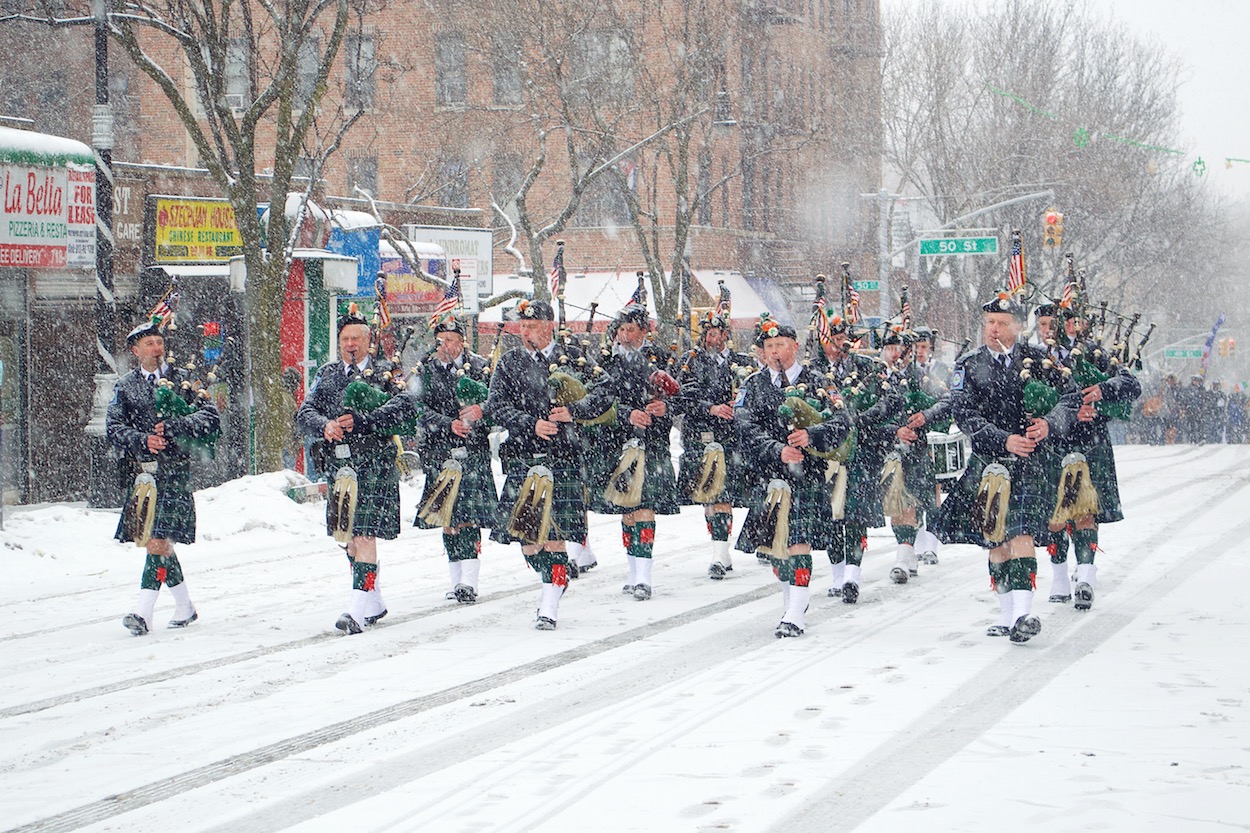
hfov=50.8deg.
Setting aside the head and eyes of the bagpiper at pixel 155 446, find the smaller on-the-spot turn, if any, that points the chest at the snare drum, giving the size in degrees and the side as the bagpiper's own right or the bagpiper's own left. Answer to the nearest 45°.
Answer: approximately 135° to the bagpiper's own left

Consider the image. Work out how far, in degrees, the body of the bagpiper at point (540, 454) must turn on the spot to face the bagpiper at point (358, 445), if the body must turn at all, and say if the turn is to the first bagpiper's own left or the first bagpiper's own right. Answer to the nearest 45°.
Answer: approximately 90° to the first bagpiper's own right

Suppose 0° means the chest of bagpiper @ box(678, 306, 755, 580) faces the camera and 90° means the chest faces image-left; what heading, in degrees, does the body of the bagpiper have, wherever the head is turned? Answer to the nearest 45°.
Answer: approximately 0°

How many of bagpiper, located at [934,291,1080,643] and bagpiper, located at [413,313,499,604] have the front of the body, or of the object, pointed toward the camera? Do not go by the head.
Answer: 2

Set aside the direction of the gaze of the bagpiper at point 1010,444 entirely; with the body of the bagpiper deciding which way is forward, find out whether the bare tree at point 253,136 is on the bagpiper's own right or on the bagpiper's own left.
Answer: on the bagpiper's own right

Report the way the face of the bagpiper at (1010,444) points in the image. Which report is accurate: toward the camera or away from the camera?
toward the camera

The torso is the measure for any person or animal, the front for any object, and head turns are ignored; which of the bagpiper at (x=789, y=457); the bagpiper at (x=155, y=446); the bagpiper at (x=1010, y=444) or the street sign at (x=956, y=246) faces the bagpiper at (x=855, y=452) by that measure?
the street sign

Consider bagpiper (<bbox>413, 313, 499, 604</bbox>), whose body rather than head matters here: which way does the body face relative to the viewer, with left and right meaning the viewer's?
facing the viewer

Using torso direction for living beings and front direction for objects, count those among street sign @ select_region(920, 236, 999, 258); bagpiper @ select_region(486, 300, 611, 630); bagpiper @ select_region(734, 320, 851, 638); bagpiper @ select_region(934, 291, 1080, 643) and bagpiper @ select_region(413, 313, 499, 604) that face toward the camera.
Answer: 5

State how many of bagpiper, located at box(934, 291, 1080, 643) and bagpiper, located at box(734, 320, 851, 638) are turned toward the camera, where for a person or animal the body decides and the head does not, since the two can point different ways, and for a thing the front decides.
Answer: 2

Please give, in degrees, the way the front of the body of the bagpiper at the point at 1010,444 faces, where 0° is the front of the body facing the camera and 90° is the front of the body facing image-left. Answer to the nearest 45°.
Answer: approximately 0°

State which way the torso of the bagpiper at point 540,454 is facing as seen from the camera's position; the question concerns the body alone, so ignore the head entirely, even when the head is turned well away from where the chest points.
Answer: toward the camera
